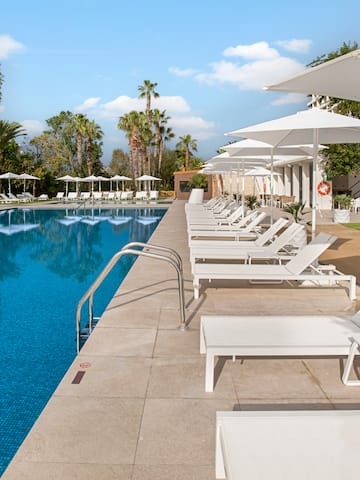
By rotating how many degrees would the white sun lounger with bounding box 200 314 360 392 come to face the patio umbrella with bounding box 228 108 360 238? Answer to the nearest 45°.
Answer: approximately 90° to its right

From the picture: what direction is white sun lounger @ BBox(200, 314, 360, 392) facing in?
to the viewer's left

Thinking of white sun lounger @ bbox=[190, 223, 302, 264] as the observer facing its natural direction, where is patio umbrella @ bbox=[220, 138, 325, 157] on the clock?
The patio umbrella is roughly at 3 o'clock from the white sun lounger.

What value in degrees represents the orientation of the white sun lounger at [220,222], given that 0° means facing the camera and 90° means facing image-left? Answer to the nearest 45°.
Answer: approximately 90°

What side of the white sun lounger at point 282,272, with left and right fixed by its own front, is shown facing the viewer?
left

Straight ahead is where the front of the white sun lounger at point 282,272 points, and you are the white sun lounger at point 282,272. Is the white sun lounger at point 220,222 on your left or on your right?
on your right
